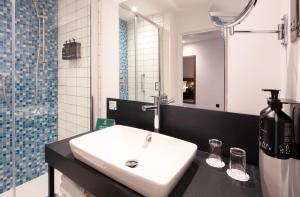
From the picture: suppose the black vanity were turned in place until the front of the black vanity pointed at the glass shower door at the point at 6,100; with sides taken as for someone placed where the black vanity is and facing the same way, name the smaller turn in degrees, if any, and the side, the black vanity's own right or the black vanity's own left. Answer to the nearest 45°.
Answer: approximately 90° to the black vanity's own right

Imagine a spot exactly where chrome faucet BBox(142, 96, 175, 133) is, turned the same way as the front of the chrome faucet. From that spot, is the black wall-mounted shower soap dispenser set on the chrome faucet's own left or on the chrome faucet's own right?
on the chrome faucet's own right

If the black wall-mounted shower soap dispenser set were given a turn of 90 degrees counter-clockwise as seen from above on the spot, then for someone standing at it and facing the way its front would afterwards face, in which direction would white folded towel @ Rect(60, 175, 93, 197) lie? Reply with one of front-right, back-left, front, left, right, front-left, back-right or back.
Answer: front-right

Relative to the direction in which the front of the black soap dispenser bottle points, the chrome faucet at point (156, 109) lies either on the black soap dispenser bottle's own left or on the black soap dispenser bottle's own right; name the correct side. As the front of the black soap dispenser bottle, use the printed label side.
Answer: on the black soap dispenser bottle's own right

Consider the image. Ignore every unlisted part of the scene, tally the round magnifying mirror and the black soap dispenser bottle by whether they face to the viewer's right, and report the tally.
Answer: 0

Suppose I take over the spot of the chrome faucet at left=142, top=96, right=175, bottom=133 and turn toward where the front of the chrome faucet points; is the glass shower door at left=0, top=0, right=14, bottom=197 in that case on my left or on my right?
on my right
